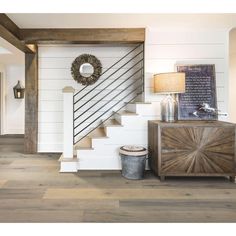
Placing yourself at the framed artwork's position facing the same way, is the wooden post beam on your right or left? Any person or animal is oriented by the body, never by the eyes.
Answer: on your right

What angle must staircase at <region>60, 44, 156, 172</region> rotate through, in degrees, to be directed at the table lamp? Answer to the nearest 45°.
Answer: approximately 135° to its left

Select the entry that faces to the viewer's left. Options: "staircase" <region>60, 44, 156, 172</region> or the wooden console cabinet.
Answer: the staircase

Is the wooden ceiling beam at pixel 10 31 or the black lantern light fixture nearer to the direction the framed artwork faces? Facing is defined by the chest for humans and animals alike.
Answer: the wooden ceiling beam

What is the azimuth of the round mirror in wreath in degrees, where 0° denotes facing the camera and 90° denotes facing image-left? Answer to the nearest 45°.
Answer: approximately 0°
